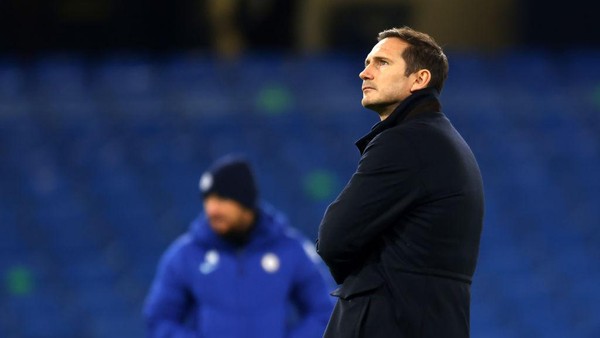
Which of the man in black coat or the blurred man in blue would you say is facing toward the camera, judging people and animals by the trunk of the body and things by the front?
the blurred man in blue

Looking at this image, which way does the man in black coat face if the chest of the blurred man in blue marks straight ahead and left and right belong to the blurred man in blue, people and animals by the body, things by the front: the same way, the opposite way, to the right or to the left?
to the right

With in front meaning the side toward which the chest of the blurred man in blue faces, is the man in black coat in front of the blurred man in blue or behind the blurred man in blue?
in front

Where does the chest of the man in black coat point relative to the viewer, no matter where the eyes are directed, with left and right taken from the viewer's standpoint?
facing to the left of the viewer

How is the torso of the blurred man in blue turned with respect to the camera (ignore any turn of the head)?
toward the camera

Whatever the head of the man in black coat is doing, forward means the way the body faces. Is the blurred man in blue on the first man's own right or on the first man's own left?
on the first man's own right

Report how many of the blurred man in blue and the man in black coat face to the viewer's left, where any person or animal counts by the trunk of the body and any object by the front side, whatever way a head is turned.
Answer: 1

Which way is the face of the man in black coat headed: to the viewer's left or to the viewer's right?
to the viewer's left
